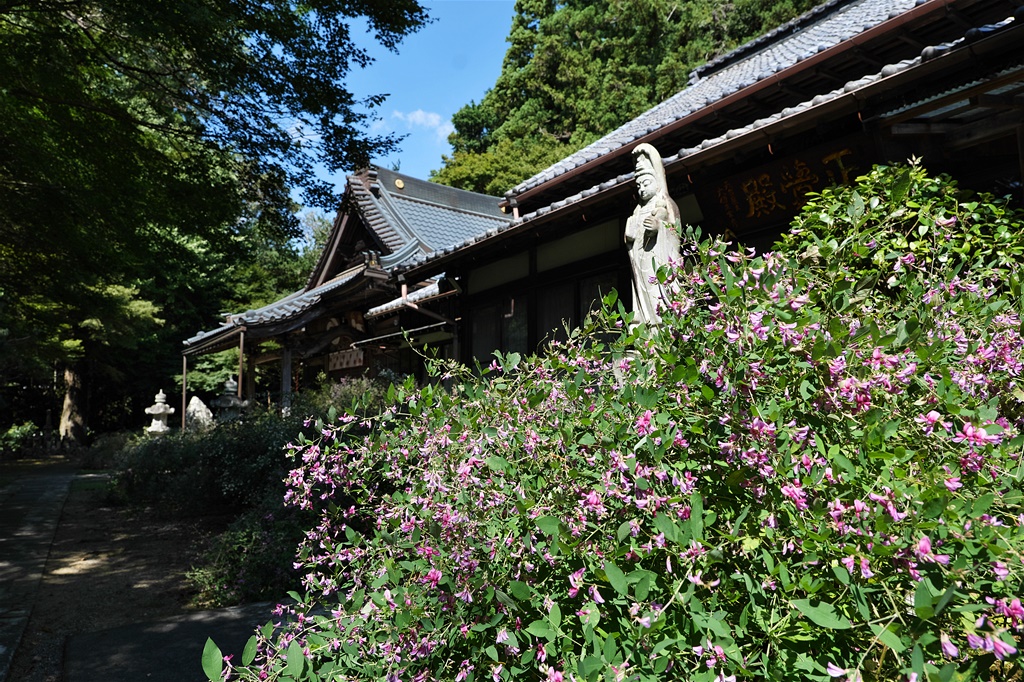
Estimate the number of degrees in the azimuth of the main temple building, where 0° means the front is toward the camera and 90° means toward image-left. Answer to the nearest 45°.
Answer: approximately 45°
